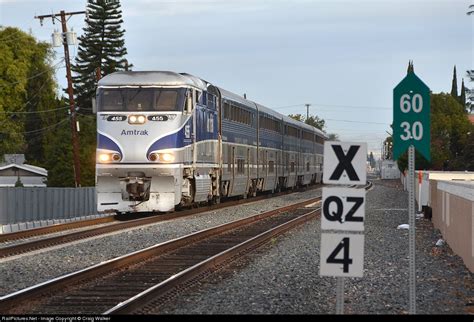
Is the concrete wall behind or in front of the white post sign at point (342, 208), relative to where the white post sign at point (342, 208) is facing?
behind

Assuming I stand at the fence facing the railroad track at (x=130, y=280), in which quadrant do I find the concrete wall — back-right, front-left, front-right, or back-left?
front-left

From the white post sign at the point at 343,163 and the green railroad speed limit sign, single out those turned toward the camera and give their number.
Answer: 2

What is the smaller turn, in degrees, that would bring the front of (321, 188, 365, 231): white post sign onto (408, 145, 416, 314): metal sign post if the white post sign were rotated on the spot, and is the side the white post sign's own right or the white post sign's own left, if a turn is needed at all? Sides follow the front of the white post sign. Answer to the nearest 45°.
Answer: approximately 135° to the white post sign's own left

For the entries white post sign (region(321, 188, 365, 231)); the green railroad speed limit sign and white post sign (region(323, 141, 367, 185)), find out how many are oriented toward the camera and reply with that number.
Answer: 3

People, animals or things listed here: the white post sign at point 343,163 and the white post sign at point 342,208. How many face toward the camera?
2

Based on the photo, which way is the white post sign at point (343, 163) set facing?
toward the camera
